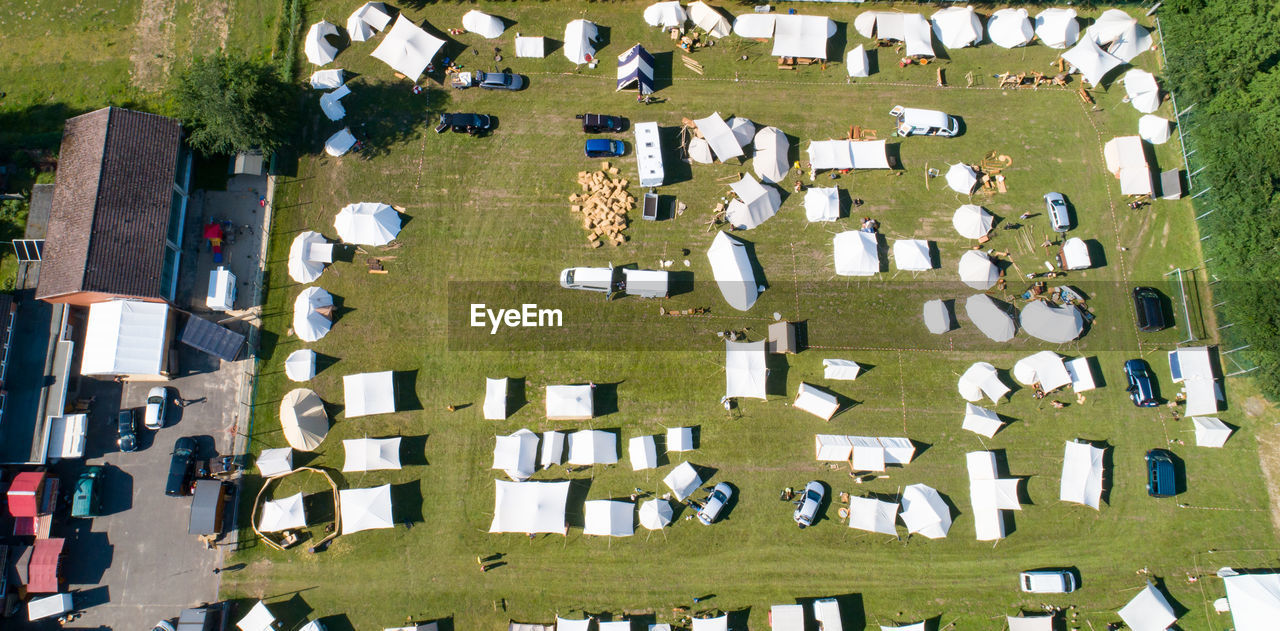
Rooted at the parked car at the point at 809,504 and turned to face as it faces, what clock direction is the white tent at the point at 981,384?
The white tent is roughly at 1 o'clock from the parked car.

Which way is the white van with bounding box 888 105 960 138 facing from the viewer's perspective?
to the viewer's right

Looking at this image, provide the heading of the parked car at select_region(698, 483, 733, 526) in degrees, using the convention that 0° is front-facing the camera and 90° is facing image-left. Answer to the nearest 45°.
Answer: approximately 225°

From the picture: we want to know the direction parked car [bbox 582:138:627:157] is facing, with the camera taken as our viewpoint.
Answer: facing to the right of the viewer

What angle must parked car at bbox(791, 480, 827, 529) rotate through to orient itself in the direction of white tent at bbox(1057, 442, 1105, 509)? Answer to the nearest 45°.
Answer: approximately 45° to its right
